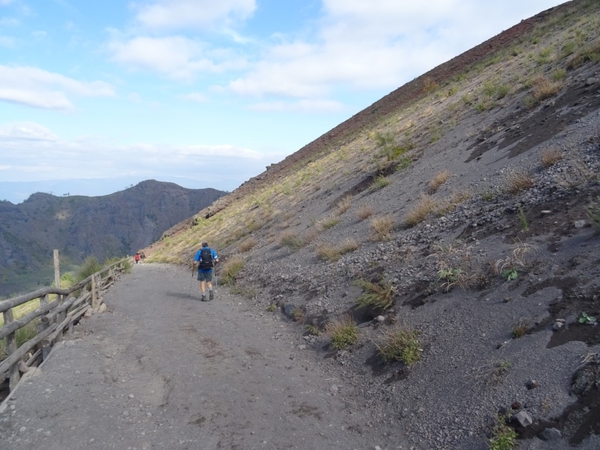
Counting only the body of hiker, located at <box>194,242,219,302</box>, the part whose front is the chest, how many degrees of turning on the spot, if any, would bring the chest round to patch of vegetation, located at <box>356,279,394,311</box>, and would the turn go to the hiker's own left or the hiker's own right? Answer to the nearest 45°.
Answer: approximately 135° to the hiker's own right

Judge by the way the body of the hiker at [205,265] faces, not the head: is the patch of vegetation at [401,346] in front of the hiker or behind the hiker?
behind

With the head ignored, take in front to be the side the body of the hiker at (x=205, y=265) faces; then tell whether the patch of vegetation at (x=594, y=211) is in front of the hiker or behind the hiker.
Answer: behind

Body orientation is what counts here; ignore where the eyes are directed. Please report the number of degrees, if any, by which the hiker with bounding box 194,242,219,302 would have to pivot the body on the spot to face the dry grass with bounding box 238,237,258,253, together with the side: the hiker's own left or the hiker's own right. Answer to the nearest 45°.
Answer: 0° — they already face it

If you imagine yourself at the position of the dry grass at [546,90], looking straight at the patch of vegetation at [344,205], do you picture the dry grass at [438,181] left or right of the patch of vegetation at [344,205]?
left

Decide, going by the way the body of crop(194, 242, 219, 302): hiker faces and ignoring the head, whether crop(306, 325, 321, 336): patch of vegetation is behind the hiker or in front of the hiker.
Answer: behind

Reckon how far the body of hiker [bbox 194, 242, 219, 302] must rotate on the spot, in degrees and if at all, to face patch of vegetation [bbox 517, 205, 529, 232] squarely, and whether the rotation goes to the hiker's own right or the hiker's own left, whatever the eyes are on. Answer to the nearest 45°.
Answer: approximately 135° to the hiker's own right

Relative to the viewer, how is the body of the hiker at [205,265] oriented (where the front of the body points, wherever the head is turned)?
away from the camera
